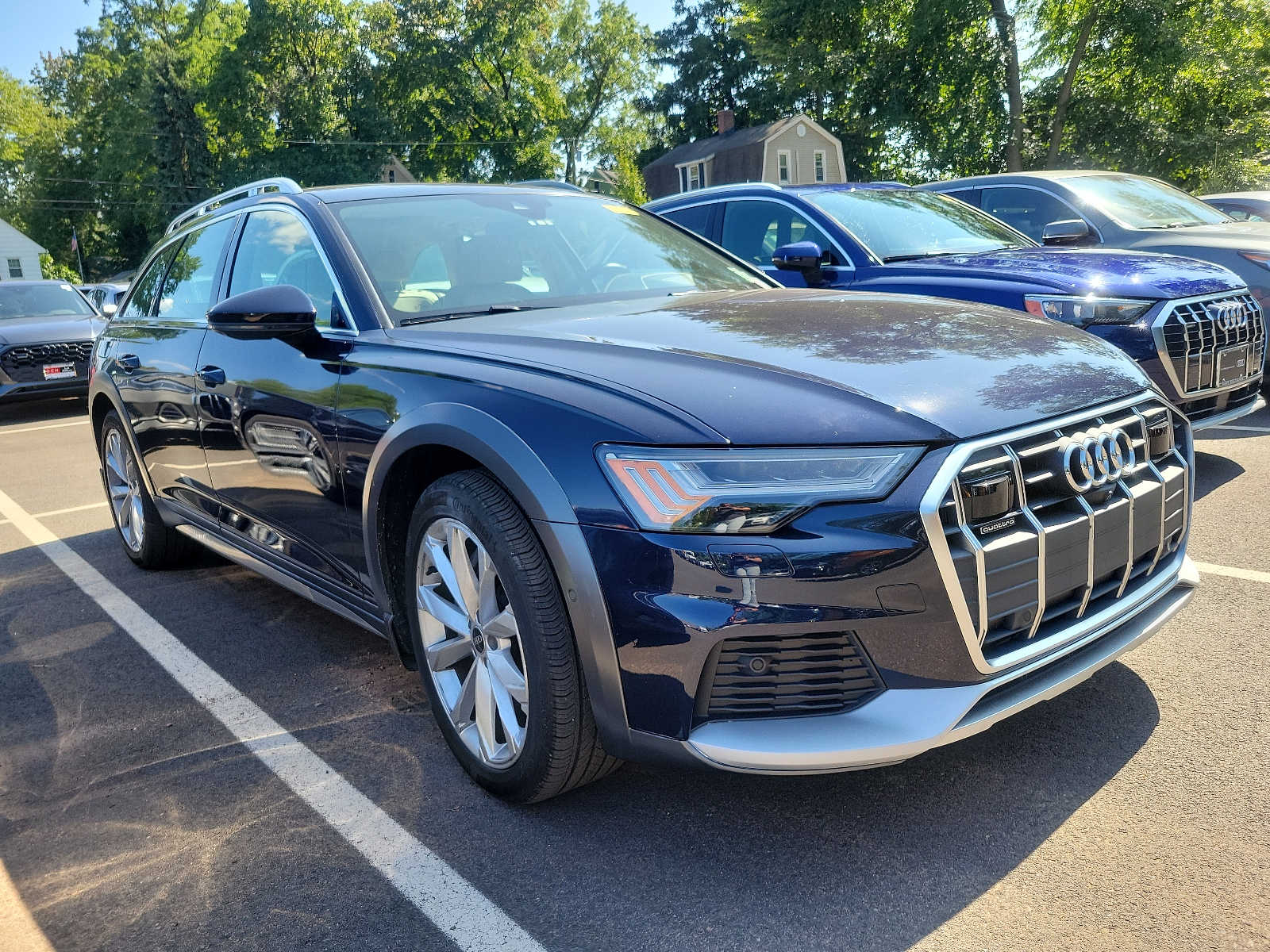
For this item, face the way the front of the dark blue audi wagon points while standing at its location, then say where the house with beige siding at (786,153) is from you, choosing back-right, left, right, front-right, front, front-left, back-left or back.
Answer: back-left

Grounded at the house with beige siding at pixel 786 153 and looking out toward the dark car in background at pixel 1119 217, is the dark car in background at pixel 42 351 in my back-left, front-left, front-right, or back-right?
front-right

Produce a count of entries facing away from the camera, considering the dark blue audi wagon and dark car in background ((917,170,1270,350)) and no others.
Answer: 0

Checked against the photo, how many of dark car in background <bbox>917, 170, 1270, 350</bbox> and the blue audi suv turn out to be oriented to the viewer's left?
0

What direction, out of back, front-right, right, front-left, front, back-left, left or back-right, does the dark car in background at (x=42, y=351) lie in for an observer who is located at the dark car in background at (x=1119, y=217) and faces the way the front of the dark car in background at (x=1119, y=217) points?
back-right

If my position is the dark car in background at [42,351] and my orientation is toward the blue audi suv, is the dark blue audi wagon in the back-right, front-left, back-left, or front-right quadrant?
front-right

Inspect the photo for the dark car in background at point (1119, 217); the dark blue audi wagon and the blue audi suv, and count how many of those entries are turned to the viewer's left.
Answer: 0

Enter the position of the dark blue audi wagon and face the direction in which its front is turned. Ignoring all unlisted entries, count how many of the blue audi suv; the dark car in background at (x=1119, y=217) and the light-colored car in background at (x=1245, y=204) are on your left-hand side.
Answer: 3

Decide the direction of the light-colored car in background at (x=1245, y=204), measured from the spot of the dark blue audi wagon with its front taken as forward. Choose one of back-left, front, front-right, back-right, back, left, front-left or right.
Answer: left

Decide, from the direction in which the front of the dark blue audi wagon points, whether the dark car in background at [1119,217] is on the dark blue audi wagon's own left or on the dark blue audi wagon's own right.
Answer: on the dark blue audi wagon's own left

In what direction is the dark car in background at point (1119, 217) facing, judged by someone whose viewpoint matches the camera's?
facing the viewer and to the right of the viewer

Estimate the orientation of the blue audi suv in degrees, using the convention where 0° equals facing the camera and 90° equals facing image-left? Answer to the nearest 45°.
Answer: approximately 315°

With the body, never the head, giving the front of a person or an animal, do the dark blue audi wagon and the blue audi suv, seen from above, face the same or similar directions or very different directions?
same or similar directions

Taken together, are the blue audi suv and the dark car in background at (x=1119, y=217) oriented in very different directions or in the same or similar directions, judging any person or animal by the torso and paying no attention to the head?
same or similar directions
